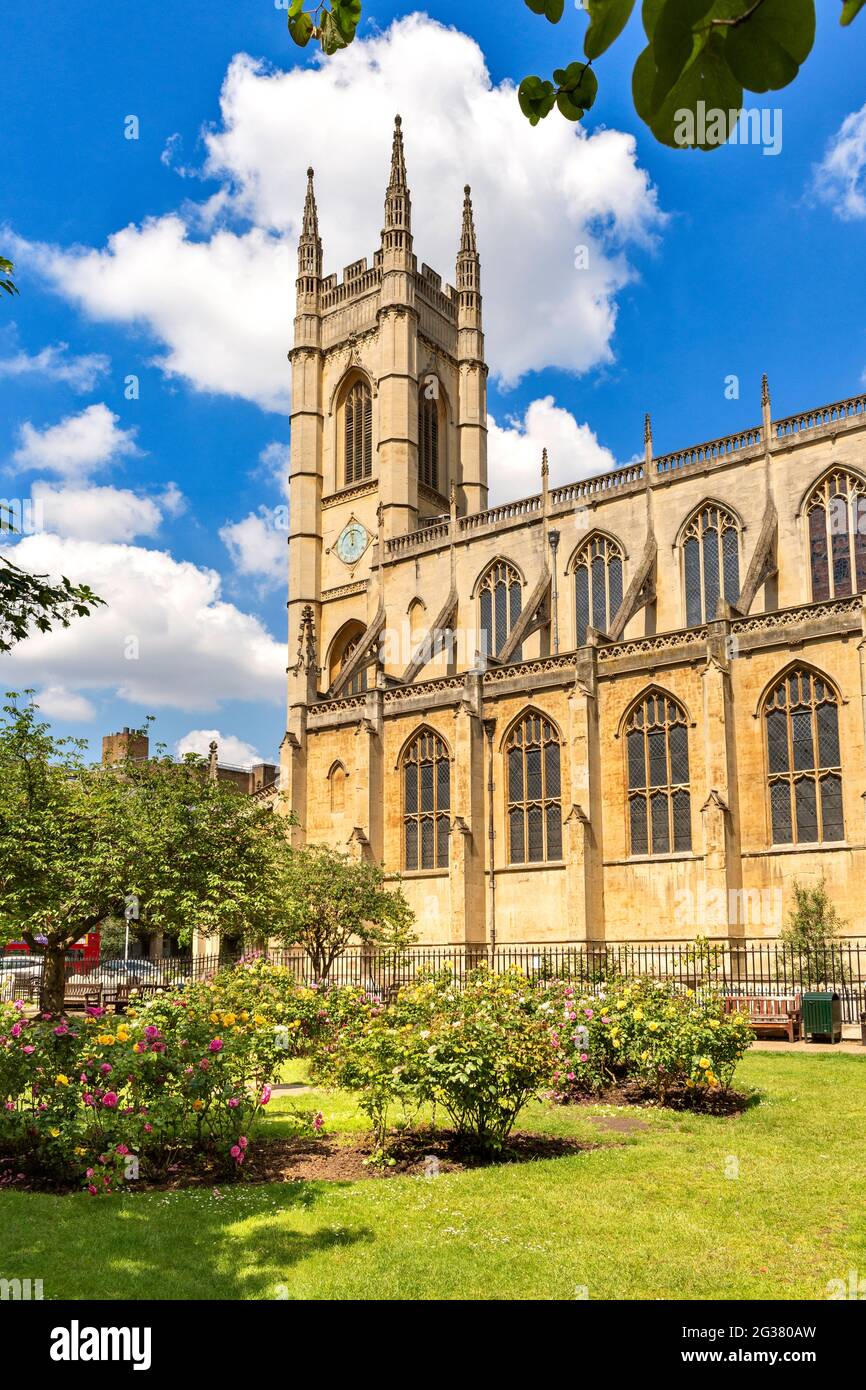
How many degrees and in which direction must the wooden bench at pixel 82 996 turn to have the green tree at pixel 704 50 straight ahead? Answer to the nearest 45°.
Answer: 0° — it already faces it

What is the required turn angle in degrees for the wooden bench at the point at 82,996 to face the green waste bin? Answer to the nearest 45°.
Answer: approximately 45° to its left

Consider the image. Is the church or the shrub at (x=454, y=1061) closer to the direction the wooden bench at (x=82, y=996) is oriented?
the shrub

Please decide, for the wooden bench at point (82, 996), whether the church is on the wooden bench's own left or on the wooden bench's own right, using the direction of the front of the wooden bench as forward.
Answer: on the wooden bench's own left

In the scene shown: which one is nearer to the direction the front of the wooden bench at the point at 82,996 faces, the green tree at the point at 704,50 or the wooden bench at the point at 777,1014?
the green tree

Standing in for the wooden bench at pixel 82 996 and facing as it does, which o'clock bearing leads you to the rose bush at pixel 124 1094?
The rose bush is roughly at 12 o'clock from the wooden bench.

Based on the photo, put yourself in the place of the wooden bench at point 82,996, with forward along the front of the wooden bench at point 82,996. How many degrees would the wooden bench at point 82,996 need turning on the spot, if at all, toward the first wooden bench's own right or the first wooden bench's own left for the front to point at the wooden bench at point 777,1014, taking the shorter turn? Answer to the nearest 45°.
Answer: approximately 45° to the first wooden bench's own left
